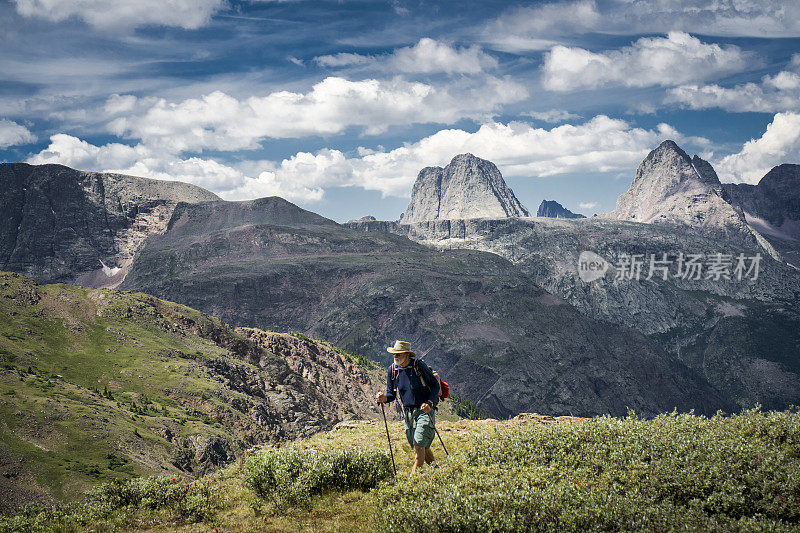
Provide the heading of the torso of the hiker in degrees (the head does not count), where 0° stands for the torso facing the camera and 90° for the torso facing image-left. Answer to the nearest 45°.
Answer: approximately 45°
